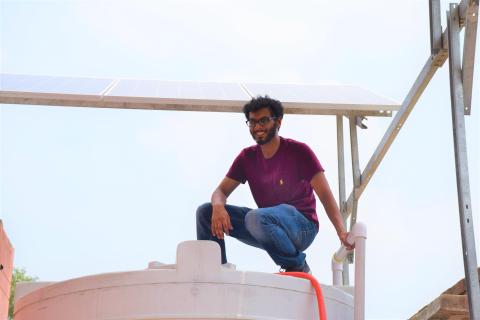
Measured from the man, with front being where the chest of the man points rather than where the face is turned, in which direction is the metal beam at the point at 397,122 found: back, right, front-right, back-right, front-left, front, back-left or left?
back

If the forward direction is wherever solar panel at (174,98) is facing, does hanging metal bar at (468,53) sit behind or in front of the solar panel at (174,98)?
in front

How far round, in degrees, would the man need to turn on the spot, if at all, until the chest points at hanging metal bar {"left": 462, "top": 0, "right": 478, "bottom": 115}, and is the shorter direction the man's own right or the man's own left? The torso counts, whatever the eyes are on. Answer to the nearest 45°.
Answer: approximately 135° to the man's own left

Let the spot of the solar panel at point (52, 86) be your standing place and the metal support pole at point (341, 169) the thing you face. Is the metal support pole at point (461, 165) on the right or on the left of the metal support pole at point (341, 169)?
right
